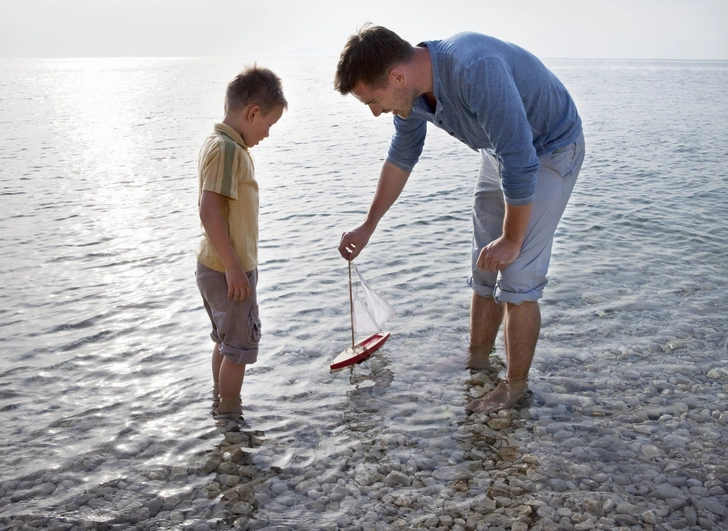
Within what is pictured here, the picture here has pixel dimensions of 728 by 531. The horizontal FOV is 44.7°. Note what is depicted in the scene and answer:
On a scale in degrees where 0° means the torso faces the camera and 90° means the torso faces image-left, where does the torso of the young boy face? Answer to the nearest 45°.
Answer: approximately 270°

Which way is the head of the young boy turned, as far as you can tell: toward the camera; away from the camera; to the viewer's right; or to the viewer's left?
to the viewer's right

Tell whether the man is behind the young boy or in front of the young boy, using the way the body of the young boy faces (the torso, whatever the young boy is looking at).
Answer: in front
